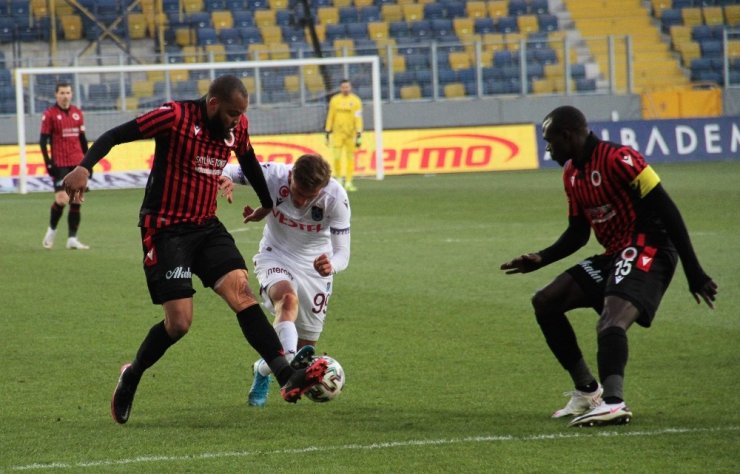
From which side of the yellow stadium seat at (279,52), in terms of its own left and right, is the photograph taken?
front

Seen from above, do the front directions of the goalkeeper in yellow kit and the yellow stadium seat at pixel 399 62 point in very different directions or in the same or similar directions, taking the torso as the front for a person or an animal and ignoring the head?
same or similar directions

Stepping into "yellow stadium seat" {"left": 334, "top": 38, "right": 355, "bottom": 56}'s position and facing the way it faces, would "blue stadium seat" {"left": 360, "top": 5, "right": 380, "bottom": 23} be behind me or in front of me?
behind

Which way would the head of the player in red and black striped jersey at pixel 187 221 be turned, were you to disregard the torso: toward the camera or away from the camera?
toward the camera

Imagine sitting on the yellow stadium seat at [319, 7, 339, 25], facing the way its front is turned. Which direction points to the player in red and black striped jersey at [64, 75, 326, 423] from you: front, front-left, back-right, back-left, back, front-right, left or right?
front

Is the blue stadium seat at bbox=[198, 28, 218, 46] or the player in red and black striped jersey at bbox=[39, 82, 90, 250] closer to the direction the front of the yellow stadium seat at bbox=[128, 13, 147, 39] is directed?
the player in red and black striped jersey

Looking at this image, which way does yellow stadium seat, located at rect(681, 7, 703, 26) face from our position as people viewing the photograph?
facing the viewer

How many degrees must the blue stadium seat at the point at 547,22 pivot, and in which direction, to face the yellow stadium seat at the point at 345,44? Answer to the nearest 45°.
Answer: approximately 45° to its right

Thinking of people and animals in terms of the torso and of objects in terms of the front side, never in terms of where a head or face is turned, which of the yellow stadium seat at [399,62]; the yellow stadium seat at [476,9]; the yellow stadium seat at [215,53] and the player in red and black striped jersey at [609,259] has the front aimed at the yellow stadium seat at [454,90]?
the yellow stadium seat at [476,9]

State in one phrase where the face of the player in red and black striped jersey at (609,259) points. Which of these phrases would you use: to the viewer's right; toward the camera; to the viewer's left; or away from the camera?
to the viewer's left

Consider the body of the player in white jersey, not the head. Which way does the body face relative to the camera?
toward the camera
